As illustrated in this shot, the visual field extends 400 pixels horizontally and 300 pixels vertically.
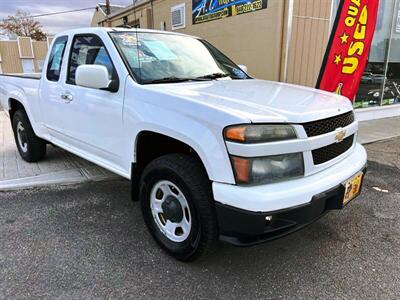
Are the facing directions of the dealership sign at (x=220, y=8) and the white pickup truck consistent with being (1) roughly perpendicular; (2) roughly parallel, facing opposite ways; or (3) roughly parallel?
roughly perpendicular

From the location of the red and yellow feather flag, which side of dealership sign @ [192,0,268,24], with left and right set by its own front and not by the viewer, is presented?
left

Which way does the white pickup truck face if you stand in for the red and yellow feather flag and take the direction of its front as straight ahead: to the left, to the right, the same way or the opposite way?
to the left

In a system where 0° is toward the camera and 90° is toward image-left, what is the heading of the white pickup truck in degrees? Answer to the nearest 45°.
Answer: approximately 315°

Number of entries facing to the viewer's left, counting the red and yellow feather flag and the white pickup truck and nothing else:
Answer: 0

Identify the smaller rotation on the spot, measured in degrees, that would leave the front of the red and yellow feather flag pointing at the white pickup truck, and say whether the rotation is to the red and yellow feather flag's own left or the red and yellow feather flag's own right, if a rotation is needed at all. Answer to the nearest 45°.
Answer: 0° — it already faces it

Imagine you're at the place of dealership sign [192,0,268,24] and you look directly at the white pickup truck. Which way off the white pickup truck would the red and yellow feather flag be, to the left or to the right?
left

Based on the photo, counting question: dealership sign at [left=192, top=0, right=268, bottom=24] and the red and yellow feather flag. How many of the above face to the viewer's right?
0

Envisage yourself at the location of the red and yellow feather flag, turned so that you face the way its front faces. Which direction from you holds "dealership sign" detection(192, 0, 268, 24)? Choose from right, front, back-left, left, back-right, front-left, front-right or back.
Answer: back-right

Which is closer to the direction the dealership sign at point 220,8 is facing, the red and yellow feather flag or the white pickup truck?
the white pickup truck

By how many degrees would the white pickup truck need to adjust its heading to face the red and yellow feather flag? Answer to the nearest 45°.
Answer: approximately 90° to its left
